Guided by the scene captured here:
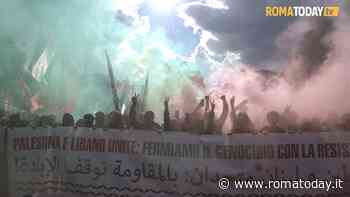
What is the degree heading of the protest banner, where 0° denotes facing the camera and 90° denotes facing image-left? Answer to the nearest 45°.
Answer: approximately 0°
